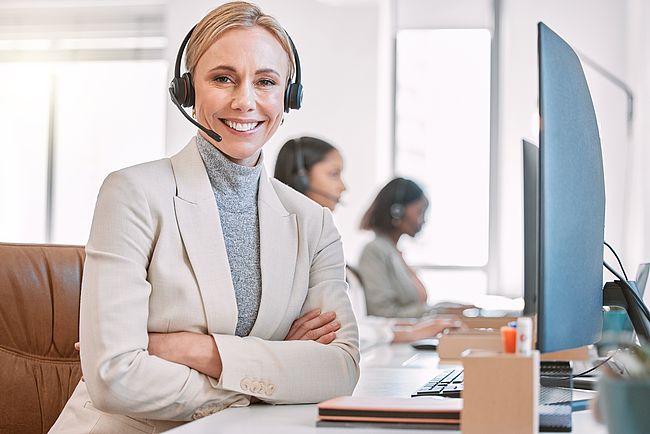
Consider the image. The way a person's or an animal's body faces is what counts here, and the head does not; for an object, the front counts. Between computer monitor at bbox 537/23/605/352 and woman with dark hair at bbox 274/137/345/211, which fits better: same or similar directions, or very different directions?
very different directions

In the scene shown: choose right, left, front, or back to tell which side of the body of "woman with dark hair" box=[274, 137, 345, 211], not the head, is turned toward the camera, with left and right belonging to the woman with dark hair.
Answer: right

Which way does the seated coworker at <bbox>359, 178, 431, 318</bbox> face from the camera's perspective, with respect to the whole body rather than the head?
to the viewer's right

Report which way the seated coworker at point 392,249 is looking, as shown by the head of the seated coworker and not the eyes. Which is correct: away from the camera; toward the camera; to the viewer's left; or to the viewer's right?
to the viewer's right

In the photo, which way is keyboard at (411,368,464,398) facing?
to the viewer's left

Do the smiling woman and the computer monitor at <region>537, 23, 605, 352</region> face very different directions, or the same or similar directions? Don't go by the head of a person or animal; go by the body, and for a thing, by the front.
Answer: very different directions

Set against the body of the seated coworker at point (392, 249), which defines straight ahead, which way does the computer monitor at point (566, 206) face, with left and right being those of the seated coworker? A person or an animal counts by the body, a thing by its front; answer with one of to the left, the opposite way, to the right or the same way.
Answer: the opposite way

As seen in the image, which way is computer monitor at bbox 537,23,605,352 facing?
to the viewer's left

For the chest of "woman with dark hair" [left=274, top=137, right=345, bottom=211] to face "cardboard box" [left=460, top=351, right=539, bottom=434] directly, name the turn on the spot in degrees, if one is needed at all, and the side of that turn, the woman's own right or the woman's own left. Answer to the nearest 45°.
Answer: approximately 90° to the woman's own right
